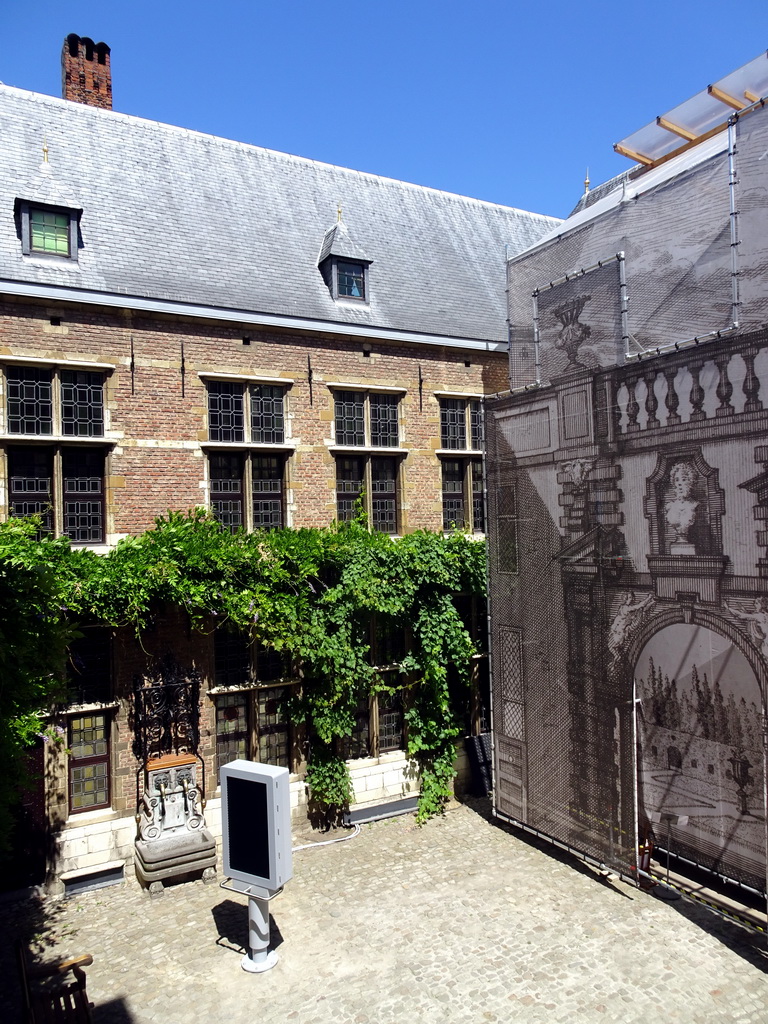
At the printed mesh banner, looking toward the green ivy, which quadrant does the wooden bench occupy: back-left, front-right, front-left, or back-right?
front-left

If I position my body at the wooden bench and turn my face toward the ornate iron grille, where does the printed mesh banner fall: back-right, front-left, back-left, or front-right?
front-right

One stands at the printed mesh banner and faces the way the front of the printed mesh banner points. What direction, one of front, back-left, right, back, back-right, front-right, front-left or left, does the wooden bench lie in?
front

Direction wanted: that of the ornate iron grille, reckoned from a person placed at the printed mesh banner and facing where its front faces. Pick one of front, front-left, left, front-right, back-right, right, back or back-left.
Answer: front-right

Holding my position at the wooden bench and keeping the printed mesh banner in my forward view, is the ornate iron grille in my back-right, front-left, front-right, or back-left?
front-left

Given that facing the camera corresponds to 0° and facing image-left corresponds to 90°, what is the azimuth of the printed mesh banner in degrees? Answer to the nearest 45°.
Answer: approximately 45°
